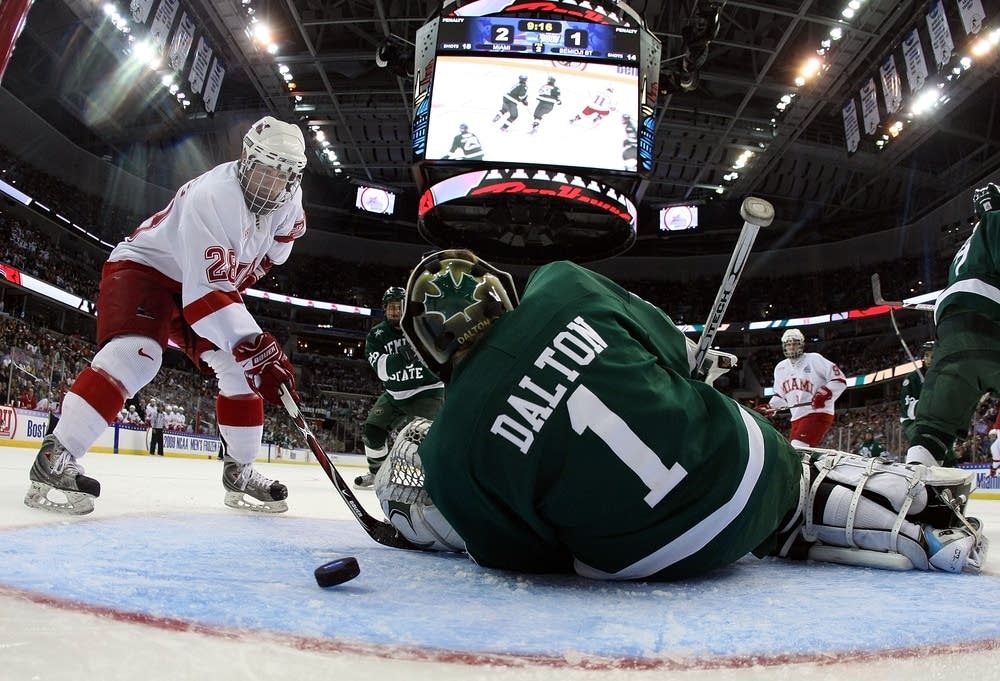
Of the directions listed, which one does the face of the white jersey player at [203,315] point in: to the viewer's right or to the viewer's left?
to the viewer's right

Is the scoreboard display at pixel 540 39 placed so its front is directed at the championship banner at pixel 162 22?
no

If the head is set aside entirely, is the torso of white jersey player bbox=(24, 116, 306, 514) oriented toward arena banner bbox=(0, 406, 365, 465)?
no

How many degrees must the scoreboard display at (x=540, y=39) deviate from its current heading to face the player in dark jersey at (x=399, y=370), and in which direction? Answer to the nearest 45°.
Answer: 0° — it already faces them

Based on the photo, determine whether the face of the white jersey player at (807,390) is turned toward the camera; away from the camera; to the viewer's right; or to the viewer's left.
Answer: toward the camera

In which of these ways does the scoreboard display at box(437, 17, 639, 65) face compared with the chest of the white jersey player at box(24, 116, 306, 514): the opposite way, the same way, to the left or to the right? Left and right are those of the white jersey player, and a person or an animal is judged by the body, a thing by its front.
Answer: to the right

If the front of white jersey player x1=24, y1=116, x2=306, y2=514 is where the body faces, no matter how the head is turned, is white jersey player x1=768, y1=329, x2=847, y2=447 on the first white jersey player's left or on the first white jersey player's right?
on the first white jersey player's left

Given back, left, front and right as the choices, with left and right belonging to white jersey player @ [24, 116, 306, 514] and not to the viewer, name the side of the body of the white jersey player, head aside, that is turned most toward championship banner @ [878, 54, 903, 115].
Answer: left

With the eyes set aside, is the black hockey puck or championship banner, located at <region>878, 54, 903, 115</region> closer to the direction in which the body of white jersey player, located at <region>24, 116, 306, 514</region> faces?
the black hockey puck

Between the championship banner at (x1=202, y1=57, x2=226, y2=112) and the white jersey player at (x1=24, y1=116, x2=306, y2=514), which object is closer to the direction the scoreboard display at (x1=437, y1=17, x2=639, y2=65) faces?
the white jersey player

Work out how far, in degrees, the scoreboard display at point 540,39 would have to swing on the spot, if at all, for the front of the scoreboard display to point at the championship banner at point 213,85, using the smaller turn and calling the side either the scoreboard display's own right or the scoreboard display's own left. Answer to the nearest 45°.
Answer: approximately 135° to the scoreboard display's own right

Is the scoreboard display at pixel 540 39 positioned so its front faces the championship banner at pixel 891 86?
no

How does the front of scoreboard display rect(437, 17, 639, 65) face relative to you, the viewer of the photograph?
facing the viewer

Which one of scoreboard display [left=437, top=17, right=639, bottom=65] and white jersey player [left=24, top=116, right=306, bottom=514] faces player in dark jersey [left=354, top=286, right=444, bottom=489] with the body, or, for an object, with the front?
the scoreboard display

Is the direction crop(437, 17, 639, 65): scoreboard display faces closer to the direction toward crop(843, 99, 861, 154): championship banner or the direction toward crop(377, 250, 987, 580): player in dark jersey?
the player in dark jersey

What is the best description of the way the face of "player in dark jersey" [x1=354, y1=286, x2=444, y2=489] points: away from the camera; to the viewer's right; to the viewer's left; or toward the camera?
toward the camera

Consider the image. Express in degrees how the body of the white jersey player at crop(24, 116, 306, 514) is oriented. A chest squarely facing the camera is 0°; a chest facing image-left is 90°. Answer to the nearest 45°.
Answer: approximately 315°

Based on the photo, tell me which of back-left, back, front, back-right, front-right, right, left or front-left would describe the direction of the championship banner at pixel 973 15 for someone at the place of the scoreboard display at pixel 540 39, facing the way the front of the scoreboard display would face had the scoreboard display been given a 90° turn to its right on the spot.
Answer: back
